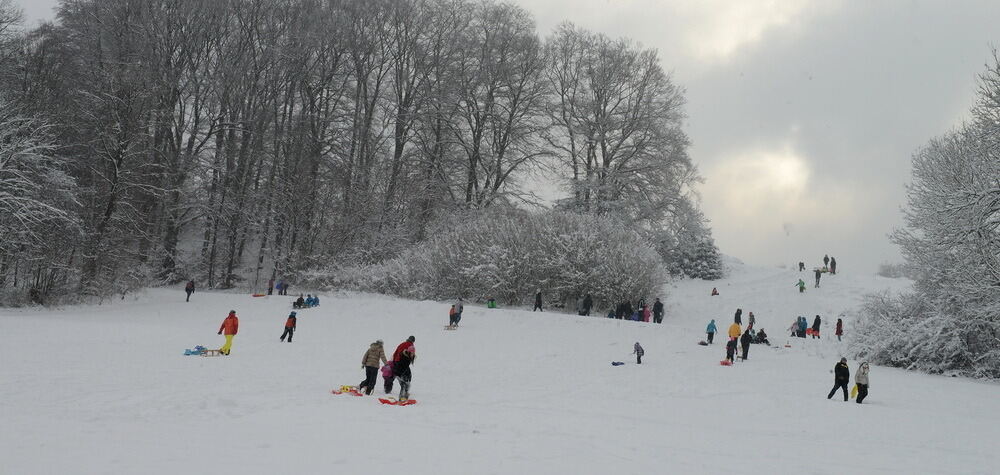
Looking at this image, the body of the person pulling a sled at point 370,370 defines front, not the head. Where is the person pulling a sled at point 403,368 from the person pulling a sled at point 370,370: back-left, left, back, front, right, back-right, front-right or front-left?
right

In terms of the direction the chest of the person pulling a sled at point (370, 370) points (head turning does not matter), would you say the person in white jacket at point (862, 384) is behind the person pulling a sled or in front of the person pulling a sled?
in front

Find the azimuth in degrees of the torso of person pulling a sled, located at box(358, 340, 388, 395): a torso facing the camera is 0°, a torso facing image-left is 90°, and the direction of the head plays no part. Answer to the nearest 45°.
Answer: approximately 225°

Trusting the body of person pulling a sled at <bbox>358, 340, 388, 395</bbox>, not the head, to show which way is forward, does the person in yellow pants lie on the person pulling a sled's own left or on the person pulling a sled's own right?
on the person pulling a sled's own left

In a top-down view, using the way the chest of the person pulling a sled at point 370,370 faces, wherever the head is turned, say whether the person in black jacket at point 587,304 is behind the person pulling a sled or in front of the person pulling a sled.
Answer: in front

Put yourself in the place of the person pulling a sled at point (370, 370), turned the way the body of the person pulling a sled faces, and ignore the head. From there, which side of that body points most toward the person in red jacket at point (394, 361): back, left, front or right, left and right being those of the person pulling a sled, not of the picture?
right

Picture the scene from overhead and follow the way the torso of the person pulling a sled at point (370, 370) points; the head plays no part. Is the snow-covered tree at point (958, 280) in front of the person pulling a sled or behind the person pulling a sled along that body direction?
in front

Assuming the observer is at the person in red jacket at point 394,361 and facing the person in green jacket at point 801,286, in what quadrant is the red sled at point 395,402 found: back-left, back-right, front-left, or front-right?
back-right
